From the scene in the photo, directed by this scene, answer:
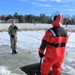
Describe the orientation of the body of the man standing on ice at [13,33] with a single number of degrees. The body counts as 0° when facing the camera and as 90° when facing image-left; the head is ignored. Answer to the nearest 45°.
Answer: approximately 0°

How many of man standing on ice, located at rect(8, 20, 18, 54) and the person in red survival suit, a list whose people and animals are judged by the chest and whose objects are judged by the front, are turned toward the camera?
1

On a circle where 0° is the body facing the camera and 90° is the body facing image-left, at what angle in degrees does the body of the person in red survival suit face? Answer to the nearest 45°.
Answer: approximately 135°

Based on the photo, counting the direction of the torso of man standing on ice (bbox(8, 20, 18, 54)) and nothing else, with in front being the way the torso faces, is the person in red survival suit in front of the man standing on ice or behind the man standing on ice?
in front

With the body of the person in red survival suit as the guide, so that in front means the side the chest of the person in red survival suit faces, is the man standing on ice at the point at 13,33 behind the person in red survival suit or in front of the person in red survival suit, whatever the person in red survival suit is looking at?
in front
